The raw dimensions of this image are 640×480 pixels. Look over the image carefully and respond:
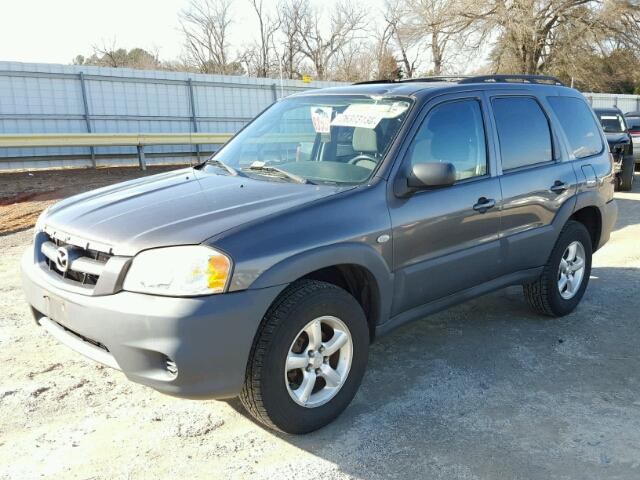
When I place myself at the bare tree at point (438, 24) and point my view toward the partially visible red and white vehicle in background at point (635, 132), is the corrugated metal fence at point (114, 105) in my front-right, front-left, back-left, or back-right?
front-right

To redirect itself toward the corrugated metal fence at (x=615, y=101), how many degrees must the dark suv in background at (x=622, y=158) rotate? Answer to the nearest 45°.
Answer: approximately 180°

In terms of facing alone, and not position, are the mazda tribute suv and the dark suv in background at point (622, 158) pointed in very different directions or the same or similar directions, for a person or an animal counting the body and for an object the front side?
same or similar directions

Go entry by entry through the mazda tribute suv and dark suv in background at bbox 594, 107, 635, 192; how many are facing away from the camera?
0

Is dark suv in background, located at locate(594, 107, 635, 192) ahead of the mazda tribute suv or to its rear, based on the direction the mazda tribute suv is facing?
to the rear

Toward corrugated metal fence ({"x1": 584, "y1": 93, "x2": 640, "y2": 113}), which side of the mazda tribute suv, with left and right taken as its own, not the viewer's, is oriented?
back

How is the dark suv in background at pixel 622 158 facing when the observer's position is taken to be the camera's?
facing the viewer

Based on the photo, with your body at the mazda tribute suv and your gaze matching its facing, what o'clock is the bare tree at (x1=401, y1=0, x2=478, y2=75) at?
The bare tree is roughly at 5 o'clock from the mazda tribute suv.

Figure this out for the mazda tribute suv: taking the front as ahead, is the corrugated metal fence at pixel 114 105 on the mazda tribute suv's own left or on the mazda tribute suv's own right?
on the mazda tribute suv's own right

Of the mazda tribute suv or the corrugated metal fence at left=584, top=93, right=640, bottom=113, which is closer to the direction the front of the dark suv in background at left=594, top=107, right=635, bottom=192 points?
the mazda tribute suv

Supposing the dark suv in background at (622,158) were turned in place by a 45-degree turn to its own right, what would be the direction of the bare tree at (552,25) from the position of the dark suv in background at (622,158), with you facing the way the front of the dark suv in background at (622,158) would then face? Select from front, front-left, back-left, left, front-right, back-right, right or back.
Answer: back-right

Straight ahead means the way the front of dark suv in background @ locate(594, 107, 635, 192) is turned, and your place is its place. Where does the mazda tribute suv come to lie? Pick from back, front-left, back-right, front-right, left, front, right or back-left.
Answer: front

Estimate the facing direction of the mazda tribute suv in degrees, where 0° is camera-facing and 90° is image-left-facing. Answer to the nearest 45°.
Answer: approximately 45°
